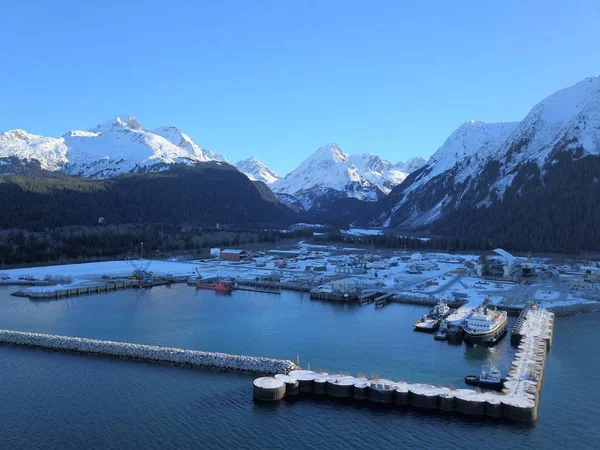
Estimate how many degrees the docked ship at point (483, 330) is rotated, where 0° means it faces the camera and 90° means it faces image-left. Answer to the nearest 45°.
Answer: approximately 45°

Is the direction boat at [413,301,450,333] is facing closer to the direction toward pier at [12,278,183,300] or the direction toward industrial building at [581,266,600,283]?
the pier

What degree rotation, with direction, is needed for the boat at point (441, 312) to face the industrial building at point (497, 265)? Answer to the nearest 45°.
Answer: approximately 135° to its right

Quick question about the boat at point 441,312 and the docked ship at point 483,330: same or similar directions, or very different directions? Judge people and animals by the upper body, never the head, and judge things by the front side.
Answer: same or similar directions

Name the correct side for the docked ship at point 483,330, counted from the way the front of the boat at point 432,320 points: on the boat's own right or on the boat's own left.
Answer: on the boat's own left

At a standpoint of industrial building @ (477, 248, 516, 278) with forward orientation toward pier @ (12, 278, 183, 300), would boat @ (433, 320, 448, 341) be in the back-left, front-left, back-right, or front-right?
front-left

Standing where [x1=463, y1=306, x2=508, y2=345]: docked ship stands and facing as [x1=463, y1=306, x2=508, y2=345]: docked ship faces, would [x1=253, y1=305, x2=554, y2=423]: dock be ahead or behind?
ahead

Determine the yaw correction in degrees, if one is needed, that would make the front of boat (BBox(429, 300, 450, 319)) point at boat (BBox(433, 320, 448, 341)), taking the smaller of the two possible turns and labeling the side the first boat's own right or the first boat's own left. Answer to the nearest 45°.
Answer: approximately 45° to the first boat's own left
